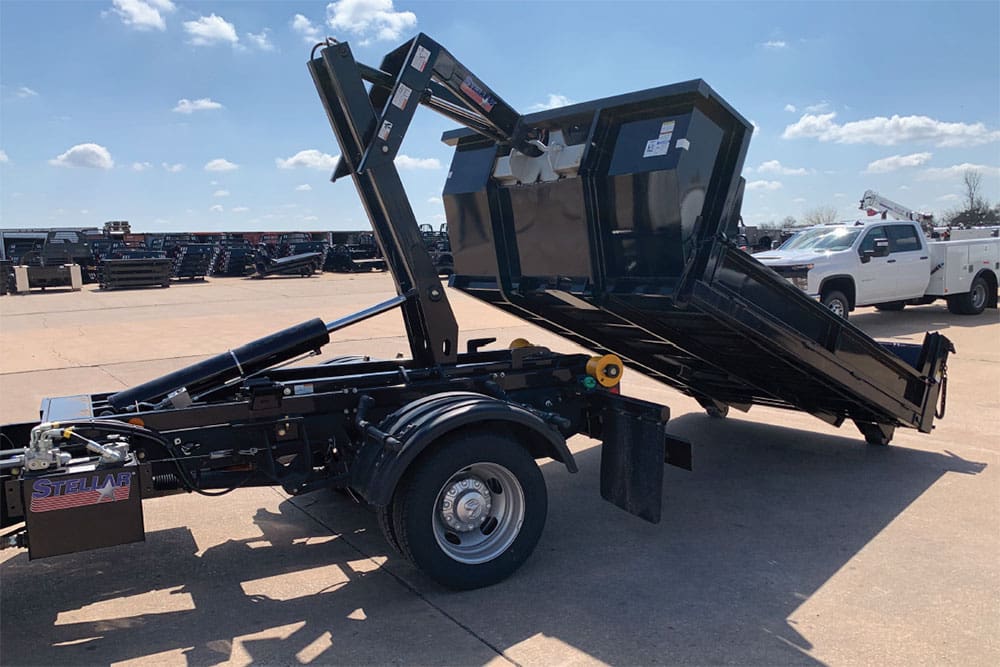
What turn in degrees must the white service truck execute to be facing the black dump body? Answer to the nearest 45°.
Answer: approximately 45° to its left

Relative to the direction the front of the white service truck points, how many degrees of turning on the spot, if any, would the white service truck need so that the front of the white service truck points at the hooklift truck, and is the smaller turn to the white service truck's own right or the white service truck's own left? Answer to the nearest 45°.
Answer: approximately 45° to the white service truck's own left

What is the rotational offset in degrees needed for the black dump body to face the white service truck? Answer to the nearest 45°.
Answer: approximately 135° to its right

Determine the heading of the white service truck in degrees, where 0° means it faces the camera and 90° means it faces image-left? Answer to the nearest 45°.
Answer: approximately 45°

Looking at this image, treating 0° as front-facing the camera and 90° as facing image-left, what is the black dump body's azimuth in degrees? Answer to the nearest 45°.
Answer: approximately 45°
